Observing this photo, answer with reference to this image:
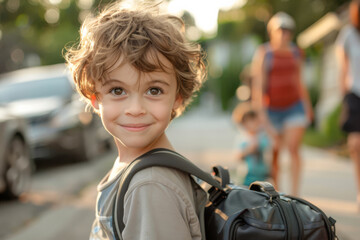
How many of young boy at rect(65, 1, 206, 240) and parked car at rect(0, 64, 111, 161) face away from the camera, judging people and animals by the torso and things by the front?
0

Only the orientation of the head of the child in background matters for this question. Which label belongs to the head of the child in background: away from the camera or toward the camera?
toward the camera

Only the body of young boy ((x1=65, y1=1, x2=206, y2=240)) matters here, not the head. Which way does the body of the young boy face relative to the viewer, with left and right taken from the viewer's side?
facing the viewer and to the left of the viewer

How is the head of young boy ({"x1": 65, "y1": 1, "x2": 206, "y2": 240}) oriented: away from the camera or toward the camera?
toward the camera

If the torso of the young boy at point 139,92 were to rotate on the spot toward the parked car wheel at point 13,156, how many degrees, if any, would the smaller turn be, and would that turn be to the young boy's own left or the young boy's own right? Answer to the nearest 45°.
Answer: approximately 135° to the young boy's own right

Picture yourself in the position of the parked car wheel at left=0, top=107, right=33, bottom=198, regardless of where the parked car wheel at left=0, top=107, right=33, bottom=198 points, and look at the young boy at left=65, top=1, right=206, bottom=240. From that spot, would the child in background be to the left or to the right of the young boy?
left

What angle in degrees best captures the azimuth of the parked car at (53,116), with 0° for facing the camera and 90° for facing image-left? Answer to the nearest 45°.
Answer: approximately 315°
